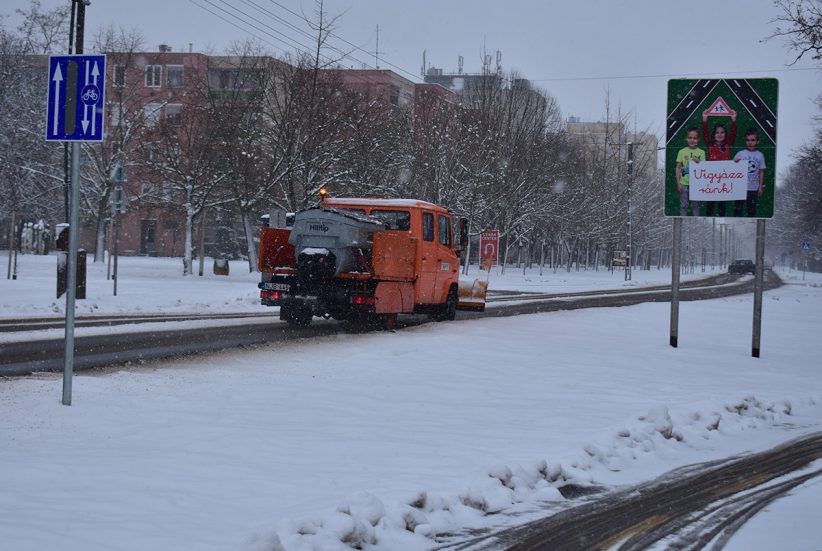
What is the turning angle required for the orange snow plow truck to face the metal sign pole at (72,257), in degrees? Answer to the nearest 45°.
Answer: approximately 135° to its right

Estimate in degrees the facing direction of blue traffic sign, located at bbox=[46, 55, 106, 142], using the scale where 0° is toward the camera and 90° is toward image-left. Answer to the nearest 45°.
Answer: approximately 0°

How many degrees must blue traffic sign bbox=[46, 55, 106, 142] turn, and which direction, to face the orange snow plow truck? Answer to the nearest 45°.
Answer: approximately 135° to its left

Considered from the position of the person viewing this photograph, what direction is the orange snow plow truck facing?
facing away from the viewer and to the right of the viewer

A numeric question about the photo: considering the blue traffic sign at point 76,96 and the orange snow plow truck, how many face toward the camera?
1

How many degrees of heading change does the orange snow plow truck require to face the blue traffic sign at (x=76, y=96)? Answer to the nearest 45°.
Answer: approximately 135° to its right
